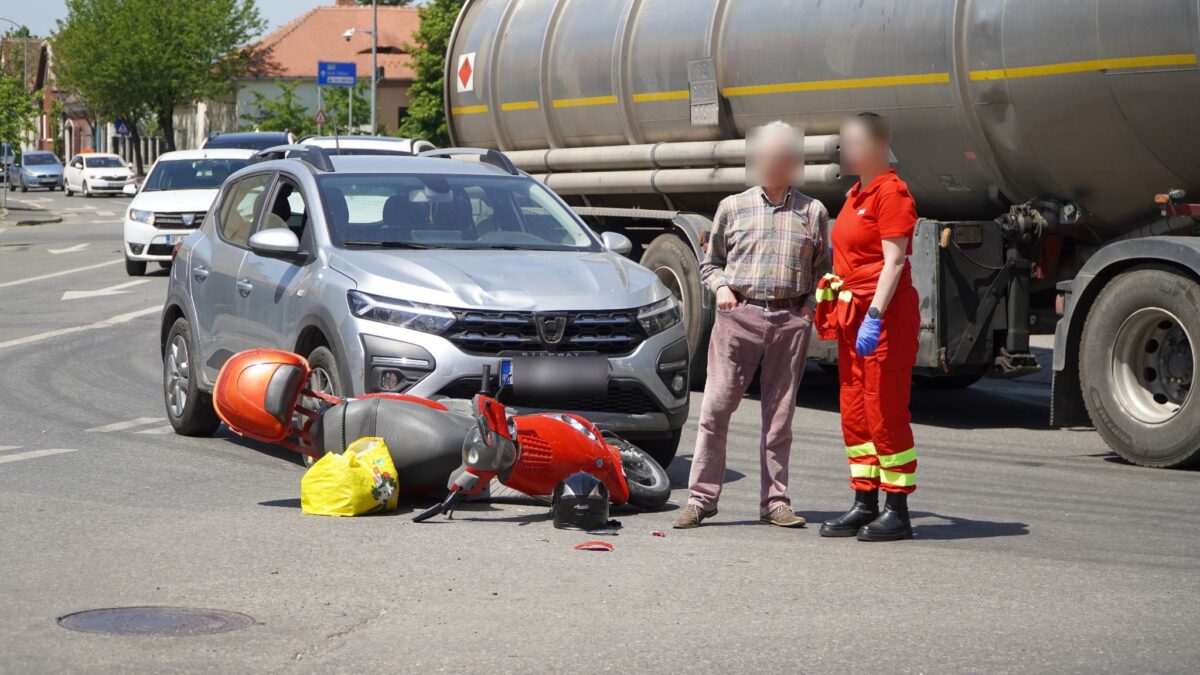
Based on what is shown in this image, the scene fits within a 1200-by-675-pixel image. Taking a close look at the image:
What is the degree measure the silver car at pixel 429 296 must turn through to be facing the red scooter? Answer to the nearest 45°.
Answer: approximately 45° to its right

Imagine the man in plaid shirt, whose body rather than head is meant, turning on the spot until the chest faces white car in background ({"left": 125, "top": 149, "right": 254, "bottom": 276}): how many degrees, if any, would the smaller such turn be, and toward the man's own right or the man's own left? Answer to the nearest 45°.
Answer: approximately 135° to the man's own right

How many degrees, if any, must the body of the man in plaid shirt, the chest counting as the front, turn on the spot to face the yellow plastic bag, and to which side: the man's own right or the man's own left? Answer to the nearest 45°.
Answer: approximately 90° to the man's own right

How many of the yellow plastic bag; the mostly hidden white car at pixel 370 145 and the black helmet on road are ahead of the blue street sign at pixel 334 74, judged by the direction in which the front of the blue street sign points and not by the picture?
3

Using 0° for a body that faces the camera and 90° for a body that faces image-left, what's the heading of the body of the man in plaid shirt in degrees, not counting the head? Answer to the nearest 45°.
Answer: approximately 0°

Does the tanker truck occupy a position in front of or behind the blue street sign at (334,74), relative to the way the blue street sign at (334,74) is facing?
in front

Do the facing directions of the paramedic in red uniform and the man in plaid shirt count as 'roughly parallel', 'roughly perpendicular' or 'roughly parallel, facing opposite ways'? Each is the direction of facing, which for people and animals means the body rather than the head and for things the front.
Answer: roughly perpendicular

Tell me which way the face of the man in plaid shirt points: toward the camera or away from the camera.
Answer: toward the camera

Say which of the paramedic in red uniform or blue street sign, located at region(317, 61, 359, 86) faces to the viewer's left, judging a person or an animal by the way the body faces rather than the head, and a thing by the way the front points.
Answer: the paramedic in red uniform

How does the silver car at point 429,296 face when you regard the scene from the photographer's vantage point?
facing the viewer and to the right of the viewer

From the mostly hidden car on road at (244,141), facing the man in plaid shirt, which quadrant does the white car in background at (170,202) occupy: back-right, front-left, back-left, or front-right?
front-right

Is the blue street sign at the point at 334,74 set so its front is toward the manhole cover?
yes

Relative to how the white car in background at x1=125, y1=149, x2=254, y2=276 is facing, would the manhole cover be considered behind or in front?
in front

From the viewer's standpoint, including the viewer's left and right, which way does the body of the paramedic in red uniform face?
facing to the left of the viewer

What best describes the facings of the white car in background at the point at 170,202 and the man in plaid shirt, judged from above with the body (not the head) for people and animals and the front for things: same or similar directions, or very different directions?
same or similar directions

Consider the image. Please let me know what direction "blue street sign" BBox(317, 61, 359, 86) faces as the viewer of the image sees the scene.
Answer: facing the viewer

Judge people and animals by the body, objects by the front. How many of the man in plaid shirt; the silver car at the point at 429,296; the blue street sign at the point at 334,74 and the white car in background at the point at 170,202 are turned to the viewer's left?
0

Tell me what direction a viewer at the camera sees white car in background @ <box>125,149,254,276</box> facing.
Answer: facing the viewer
